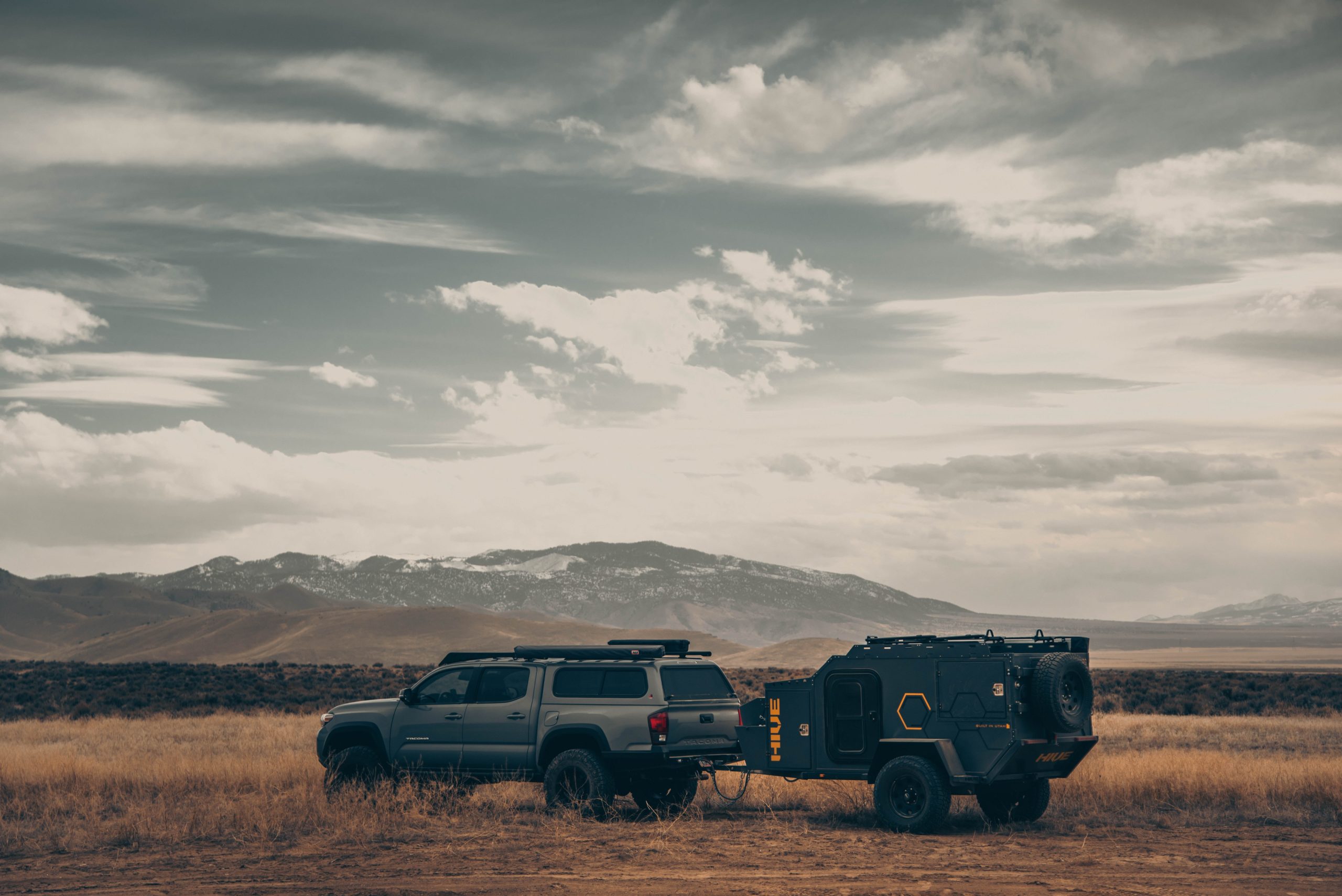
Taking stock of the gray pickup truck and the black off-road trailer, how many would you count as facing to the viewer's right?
0

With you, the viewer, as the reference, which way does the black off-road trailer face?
facing away from the viewer and to the left of the viewer

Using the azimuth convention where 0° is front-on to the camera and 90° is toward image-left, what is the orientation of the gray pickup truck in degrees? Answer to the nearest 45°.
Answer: approximately 135°

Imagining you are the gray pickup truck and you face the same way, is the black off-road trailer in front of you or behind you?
behind
